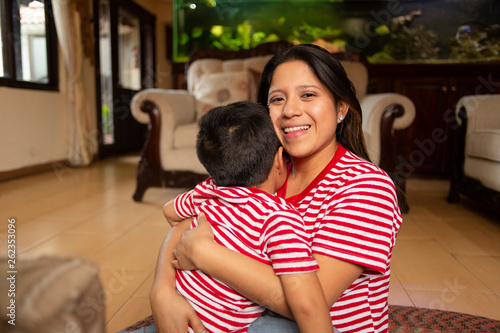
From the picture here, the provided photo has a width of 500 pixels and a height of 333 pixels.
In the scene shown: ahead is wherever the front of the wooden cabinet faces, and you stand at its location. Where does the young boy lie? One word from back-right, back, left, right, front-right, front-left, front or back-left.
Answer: front

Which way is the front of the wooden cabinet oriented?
toward the camera

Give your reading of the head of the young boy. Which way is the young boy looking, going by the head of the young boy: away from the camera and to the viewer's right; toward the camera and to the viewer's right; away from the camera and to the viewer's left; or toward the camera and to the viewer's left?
away from the camera and to the viewer's right

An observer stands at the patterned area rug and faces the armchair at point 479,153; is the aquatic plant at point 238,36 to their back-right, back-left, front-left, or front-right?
front-left

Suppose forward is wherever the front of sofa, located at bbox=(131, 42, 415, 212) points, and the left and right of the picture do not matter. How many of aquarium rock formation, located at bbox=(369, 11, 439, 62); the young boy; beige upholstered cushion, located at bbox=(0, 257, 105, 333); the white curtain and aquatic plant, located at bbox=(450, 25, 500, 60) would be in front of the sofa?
2

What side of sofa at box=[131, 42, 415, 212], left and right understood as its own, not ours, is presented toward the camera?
front

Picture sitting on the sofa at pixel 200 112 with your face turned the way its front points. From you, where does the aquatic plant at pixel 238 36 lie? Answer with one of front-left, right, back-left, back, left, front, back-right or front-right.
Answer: back

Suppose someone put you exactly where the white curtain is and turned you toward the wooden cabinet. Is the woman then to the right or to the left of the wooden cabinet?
right

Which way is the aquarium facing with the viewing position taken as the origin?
facing the viewer

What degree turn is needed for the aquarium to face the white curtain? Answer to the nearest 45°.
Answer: approximately 45° to its right

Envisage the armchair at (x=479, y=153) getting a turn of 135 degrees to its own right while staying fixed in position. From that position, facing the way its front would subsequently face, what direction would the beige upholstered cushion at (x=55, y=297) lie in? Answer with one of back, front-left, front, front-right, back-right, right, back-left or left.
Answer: back

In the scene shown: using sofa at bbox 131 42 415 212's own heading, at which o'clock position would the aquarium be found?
The aquarium is roughly at 7 o'clock from the sofa.

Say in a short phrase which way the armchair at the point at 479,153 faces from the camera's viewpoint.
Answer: facing the viewer and to the left of the viewer
